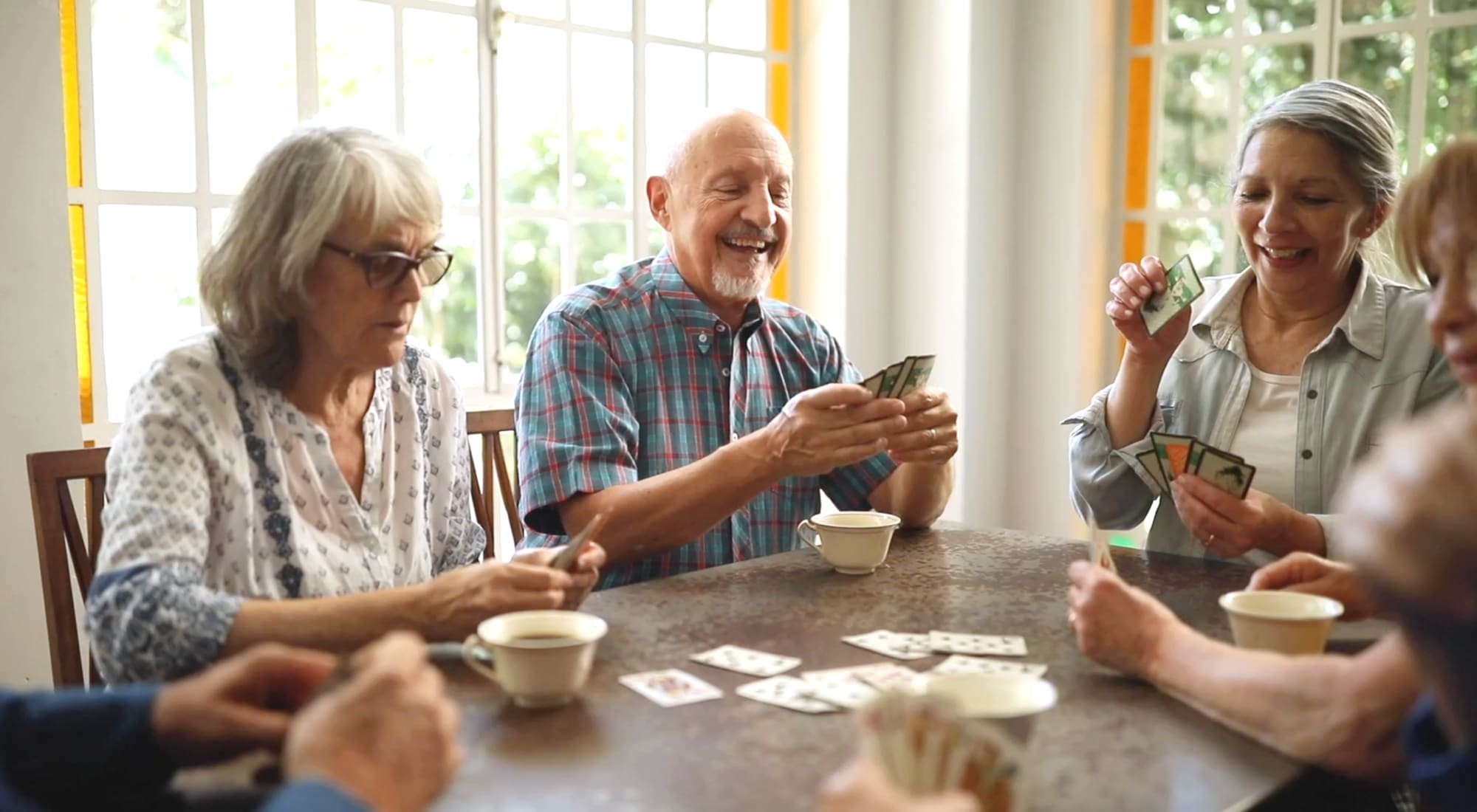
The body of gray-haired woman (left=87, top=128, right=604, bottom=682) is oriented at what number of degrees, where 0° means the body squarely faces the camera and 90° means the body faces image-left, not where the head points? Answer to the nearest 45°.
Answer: approximately 315°

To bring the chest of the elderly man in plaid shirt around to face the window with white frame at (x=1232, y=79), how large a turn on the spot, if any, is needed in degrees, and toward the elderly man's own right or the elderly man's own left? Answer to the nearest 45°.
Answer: approximately 90° to the elderly man's own left

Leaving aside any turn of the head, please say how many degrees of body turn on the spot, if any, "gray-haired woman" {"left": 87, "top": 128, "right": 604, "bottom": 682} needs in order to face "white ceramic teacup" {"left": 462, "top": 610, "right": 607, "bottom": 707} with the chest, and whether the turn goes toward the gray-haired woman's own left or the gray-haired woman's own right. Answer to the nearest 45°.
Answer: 0° — they already face it

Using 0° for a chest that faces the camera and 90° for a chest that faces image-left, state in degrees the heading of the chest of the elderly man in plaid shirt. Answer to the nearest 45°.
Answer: approximately 315°

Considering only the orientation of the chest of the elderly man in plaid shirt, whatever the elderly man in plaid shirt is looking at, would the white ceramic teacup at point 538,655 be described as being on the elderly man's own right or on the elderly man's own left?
on the elderly man's own right
